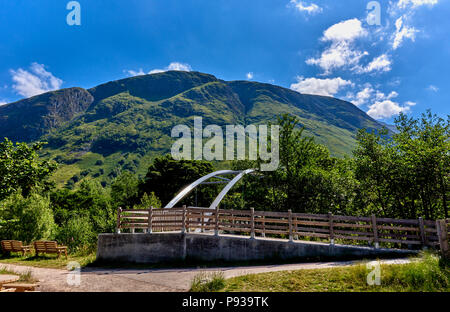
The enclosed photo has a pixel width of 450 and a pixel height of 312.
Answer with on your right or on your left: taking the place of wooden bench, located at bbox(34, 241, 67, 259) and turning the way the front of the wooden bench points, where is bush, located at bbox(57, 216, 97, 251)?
on your left

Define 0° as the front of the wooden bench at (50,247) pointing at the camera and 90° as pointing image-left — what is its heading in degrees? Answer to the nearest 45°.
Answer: approximately 315°

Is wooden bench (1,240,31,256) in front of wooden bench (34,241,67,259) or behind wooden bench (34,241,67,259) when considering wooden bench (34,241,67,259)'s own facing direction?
behind

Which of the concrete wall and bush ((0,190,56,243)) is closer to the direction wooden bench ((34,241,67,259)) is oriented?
the concrete wall
